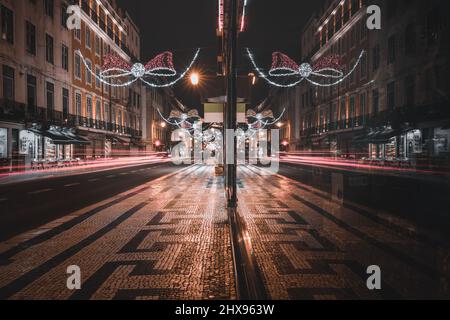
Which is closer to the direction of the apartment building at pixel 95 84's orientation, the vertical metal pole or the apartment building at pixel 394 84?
the apartment building

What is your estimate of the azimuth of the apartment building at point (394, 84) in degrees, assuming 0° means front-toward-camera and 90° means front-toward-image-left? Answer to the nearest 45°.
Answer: approximately 45°

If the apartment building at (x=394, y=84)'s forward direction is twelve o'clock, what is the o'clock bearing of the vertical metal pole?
The vertical metal pole is roughly at 11 o'clock from the apartment building.

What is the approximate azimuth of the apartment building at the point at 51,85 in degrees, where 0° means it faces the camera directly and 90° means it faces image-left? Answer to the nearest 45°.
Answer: approximately 315°

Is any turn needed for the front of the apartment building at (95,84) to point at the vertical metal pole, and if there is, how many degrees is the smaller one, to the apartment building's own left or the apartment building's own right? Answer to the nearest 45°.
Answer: approximately 45° to the apartment building's own right

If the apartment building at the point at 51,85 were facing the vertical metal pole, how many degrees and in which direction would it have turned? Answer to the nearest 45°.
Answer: approximately 45° to its right
